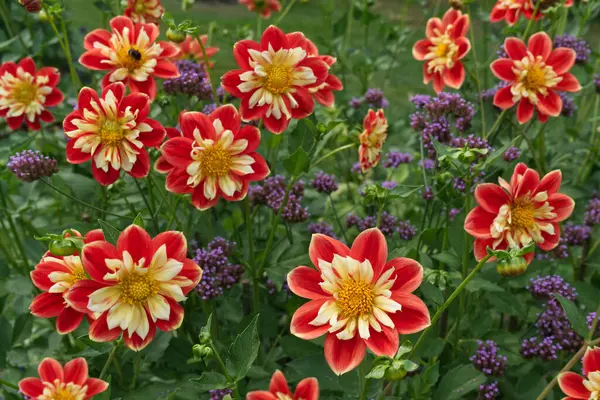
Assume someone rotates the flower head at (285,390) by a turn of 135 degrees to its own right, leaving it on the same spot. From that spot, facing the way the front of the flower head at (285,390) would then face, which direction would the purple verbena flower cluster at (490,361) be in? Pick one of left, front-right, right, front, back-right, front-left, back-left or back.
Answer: right

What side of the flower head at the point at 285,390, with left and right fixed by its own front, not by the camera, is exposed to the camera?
front

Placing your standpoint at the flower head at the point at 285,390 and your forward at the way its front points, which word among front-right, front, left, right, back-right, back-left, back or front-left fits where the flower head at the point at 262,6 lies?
back

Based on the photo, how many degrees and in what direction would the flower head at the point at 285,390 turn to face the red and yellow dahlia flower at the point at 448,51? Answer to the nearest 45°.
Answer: approximately 135° to its left

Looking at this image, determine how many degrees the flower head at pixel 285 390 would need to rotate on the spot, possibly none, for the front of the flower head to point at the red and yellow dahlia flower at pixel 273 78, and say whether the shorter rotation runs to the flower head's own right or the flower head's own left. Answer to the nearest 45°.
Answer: approximately 180°

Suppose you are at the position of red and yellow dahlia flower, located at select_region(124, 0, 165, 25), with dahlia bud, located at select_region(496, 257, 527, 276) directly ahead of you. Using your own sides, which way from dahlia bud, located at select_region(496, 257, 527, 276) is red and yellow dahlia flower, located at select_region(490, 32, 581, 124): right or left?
left

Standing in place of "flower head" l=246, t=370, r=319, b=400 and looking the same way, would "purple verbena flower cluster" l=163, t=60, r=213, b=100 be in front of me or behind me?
behind

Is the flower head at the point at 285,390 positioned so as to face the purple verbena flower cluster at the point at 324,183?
no

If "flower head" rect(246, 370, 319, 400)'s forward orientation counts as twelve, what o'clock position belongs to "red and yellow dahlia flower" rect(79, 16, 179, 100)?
The red and yellow dahlia flower is roughly at 5 o'clock from the flower head.

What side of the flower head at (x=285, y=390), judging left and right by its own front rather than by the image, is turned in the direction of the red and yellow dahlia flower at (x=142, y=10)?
back

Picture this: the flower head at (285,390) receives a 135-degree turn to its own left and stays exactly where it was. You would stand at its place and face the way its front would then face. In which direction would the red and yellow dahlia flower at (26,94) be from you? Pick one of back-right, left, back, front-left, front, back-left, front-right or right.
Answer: left

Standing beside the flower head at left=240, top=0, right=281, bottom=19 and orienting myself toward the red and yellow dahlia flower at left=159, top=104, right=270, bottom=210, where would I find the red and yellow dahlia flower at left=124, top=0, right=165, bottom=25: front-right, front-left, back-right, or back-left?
front-right

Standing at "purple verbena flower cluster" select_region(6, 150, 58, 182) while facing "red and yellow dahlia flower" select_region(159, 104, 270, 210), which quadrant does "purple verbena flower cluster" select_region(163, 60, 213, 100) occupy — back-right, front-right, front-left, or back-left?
front-left

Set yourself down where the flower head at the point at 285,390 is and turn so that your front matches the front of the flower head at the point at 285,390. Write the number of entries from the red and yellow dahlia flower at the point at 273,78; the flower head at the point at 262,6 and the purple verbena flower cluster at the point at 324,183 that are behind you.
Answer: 3

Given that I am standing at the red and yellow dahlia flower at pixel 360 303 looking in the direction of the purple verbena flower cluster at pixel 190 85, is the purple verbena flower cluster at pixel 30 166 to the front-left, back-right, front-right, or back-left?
front-left

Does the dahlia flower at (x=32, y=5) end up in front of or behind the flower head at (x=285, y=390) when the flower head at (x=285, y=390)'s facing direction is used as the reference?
behind
